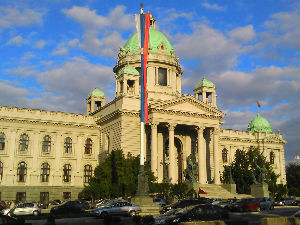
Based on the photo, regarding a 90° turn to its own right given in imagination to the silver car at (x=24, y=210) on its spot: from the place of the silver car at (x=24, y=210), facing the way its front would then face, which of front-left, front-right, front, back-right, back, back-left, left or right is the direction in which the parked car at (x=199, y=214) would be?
back-right
